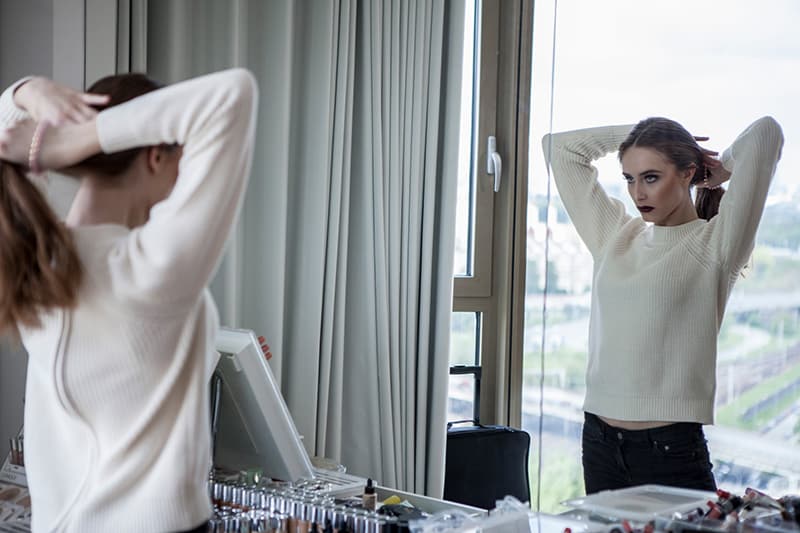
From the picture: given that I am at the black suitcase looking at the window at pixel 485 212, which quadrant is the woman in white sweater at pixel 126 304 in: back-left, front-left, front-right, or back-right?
back-left

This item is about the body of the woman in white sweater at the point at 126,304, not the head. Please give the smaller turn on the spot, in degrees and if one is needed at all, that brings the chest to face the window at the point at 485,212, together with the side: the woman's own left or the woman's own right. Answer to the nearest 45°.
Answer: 0° — they already face it

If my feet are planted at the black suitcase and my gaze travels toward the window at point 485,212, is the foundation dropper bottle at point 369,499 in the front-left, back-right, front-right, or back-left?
back-left

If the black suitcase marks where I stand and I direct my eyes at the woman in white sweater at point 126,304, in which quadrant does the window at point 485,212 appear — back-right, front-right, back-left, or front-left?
back-right

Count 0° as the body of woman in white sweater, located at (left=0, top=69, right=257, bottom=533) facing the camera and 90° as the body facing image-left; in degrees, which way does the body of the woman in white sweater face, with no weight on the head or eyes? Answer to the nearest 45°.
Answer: approximately 225°

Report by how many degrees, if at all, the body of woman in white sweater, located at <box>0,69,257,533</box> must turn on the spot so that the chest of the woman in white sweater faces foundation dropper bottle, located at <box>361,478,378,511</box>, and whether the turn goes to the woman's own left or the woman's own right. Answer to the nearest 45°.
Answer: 0° — they already face it

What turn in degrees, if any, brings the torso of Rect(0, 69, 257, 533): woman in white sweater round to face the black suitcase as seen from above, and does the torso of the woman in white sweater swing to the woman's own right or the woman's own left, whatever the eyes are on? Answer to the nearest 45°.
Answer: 0° — they already face it
